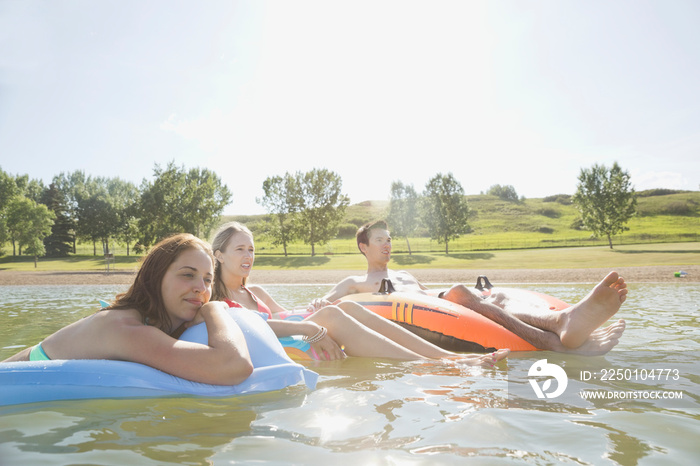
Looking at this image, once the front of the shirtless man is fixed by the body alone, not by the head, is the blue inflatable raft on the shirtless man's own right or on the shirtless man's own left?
on the shirtless man's own right

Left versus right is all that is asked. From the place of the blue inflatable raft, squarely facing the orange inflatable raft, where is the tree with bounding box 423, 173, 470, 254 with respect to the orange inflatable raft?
left

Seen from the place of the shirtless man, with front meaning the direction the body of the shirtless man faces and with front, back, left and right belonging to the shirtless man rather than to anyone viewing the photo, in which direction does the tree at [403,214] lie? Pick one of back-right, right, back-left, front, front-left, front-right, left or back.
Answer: back-left

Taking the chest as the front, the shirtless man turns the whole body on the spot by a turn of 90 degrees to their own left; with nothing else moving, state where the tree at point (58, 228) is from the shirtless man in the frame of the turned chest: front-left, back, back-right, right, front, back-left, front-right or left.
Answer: left

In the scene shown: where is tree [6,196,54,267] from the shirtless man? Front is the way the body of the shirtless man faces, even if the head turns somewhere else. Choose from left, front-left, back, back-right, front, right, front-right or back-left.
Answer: back

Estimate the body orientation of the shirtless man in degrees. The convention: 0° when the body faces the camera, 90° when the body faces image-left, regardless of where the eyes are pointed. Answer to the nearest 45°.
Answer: approximately 315°

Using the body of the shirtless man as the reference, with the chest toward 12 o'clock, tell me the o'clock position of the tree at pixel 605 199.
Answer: The tree is roughly at 8 o'clock from the shirtless man.
